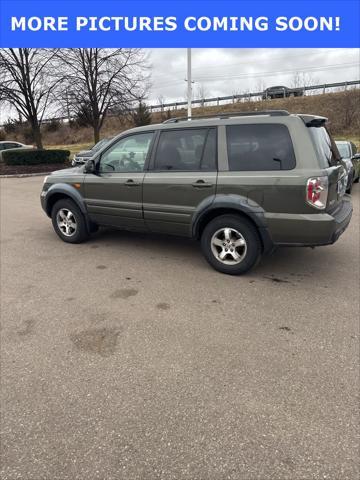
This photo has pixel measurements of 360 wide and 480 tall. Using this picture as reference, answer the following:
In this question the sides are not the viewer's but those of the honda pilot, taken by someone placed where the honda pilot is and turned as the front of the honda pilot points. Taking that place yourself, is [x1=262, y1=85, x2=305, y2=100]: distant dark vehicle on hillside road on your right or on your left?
on your right

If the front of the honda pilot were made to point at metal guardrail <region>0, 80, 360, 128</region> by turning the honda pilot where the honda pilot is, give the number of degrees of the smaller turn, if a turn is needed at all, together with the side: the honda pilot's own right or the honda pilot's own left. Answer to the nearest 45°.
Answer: approximately 45° to the honda pilot's own right

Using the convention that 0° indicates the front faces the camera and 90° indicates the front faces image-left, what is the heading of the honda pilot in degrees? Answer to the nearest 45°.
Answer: approximately 135°
